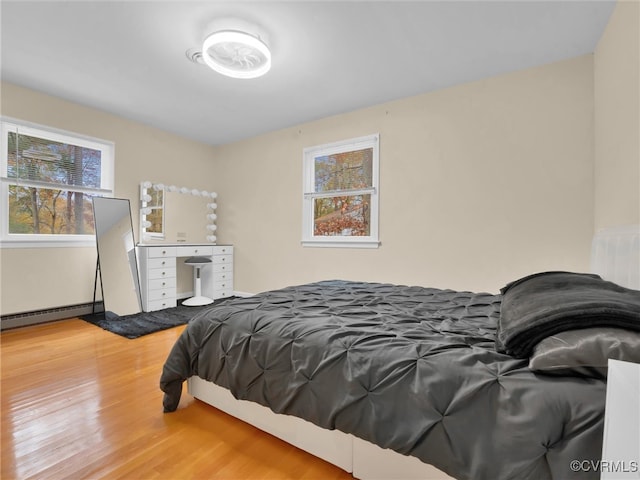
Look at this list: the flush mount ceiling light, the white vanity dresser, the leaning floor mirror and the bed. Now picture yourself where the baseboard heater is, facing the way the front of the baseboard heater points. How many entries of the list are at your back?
0

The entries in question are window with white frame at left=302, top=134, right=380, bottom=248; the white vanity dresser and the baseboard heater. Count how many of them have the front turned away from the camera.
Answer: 0

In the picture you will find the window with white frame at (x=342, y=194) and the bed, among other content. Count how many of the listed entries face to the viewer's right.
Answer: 0

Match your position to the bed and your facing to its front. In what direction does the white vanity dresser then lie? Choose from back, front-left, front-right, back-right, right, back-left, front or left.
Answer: front

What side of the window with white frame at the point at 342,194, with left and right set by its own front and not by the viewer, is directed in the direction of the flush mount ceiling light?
front

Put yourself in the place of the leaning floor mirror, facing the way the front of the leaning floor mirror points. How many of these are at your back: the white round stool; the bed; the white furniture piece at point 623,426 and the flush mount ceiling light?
0

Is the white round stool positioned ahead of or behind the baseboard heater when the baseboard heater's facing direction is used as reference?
ahead

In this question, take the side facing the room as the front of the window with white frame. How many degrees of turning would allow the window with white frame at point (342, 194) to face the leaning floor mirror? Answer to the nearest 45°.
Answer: approximately 45° to its right

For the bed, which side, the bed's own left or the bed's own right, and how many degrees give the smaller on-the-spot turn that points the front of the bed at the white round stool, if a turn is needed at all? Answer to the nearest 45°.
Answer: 0° — it already faces it

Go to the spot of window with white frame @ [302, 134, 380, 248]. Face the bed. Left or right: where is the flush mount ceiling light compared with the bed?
right

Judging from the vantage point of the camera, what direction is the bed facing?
facing away from the viewer and to the left of the viewer

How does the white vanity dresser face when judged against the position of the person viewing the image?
facing the viewer and to the right of the viewer

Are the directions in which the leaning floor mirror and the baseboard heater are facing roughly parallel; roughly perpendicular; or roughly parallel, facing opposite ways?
roughly parallel

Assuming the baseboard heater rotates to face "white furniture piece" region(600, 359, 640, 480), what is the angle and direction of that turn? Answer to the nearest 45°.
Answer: approximately 45° to its right

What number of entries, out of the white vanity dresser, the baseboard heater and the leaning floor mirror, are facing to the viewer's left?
0

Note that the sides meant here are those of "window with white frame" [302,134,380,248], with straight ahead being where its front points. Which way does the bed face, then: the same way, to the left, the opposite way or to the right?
to the right

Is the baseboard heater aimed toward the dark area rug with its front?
no
